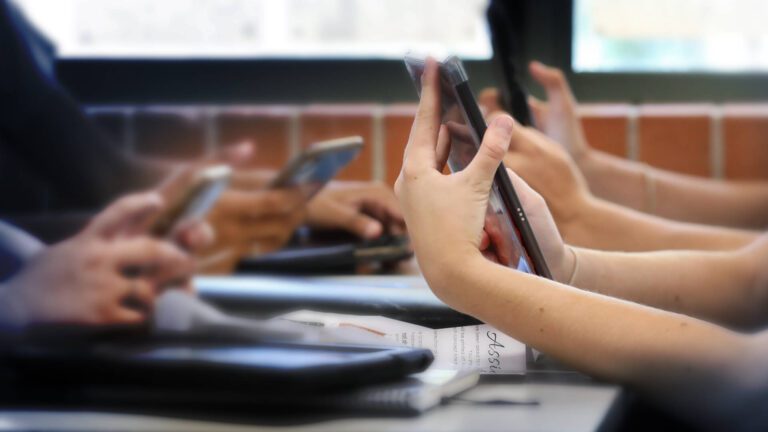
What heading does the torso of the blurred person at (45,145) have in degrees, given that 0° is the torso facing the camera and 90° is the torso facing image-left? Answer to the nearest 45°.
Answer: approximately 270°

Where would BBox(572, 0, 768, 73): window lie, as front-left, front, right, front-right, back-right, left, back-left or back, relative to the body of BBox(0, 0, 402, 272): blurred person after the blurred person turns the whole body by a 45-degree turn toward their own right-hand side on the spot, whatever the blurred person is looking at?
left

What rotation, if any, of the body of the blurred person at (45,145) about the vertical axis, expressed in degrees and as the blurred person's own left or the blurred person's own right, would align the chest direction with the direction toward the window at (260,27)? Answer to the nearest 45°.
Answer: approximately 90° to the blurred person's own left
